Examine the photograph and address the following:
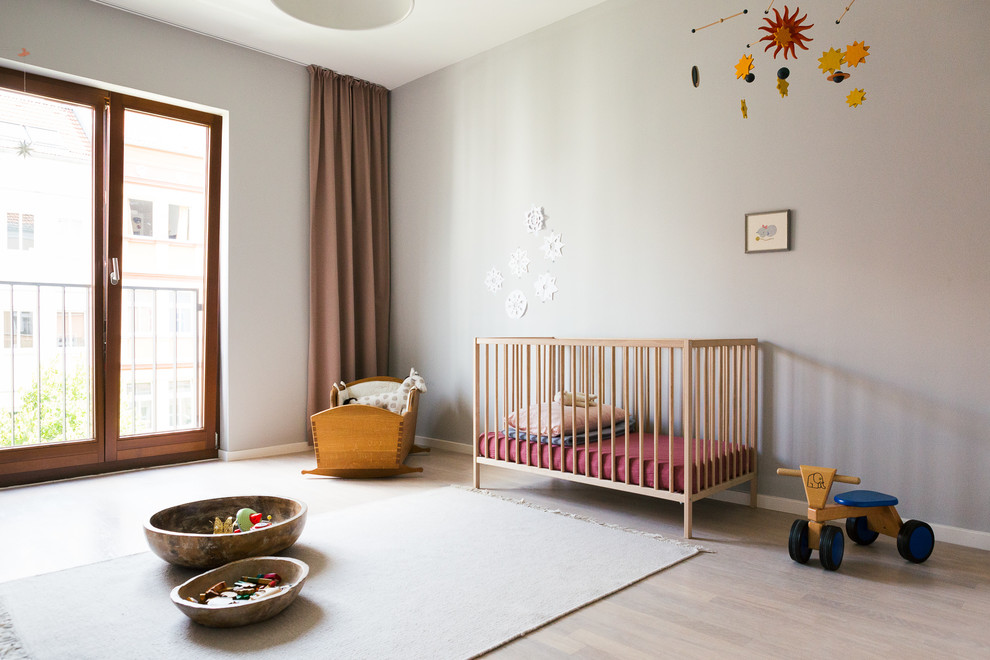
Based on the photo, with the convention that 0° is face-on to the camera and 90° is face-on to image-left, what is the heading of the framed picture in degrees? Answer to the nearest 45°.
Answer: approximately 45°

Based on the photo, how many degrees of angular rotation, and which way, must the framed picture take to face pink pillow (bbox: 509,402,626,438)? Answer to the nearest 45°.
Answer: approximately 45° to its right

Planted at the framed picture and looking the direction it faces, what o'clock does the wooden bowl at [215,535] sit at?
The wooden bowl is roughly at 12 o'clock from the framed picture.

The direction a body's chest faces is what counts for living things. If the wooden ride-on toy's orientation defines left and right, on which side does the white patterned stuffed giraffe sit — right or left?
on its right

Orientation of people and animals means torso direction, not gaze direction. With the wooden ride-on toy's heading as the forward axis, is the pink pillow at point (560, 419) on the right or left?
on its right

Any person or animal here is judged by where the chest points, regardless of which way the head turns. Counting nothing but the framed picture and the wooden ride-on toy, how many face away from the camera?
0

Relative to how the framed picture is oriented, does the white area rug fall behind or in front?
in front

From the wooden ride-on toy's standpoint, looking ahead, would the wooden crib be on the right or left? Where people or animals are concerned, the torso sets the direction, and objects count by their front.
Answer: on its right

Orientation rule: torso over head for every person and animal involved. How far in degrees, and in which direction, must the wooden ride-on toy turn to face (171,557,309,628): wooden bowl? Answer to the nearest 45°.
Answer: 0° — it already faces it
